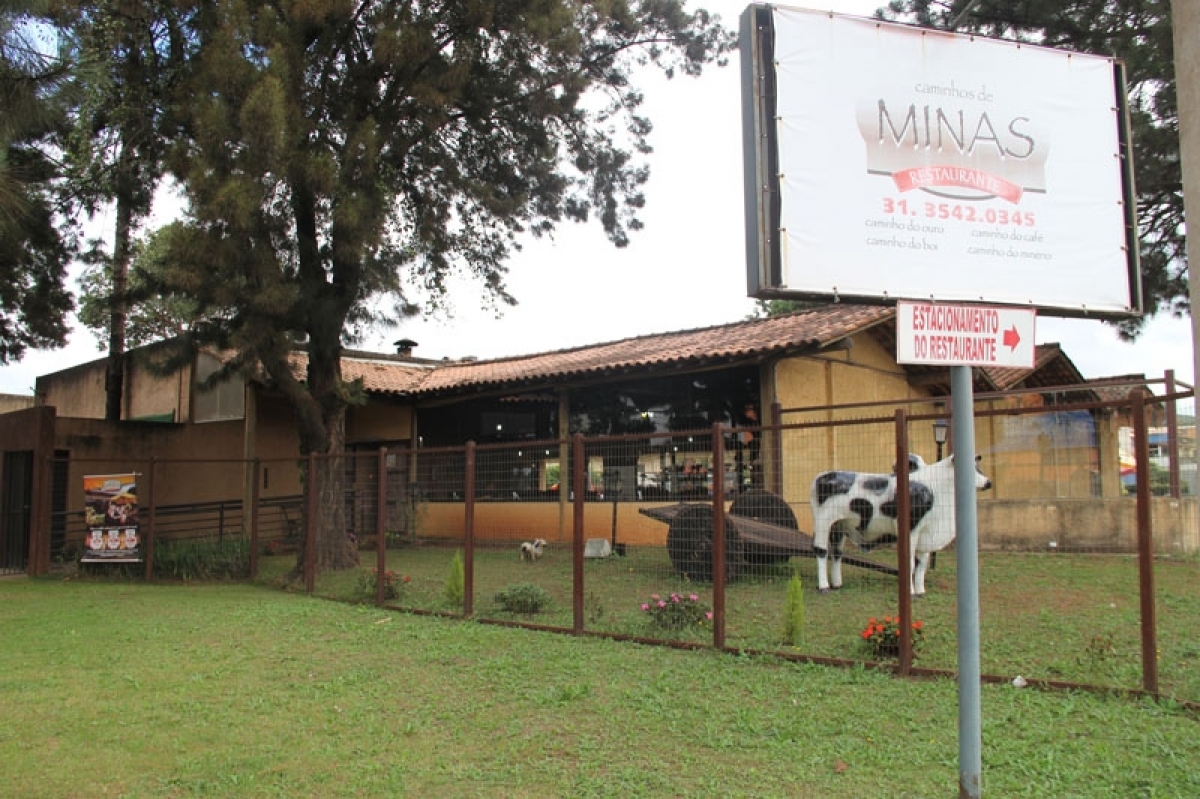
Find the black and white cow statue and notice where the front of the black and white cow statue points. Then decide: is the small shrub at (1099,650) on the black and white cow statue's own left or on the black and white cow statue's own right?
on the black and white cow statue's own right

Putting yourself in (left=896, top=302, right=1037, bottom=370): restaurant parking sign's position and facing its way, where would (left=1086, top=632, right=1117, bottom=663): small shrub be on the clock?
The small shrub is roughly at 8 o'clock from the restaurant parking sign.

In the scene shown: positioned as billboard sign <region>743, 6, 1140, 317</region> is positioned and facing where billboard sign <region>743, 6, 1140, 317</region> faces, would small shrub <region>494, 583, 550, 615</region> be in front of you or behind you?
behind

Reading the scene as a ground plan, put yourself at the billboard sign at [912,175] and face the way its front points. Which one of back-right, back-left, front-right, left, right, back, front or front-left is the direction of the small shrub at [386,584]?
back

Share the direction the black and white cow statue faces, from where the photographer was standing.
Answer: facing to the right of the viewer

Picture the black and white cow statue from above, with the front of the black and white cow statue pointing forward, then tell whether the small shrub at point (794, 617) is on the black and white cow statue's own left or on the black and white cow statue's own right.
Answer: on the black and white cow statue's own right

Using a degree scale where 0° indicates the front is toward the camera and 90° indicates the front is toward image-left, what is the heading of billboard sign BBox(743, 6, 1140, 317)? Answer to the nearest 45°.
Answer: approximately 315°

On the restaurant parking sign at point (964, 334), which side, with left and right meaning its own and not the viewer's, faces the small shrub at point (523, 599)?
back

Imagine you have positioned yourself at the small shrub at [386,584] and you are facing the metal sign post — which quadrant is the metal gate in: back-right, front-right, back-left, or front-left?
back-right

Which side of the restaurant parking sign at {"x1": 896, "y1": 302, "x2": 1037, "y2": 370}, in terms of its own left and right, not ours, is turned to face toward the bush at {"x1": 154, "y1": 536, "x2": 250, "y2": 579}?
back

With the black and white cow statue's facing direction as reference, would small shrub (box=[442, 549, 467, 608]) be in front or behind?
behind

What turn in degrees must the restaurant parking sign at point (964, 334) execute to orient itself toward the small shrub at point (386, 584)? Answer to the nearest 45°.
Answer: approximately 180°

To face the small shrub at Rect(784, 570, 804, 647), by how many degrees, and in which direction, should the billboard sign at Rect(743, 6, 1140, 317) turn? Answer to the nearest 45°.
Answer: approximately 135° to its left

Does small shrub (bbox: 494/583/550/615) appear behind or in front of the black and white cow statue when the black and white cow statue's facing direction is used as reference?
behind

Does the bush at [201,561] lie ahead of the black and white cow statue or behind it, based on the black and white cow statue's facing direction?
behind
